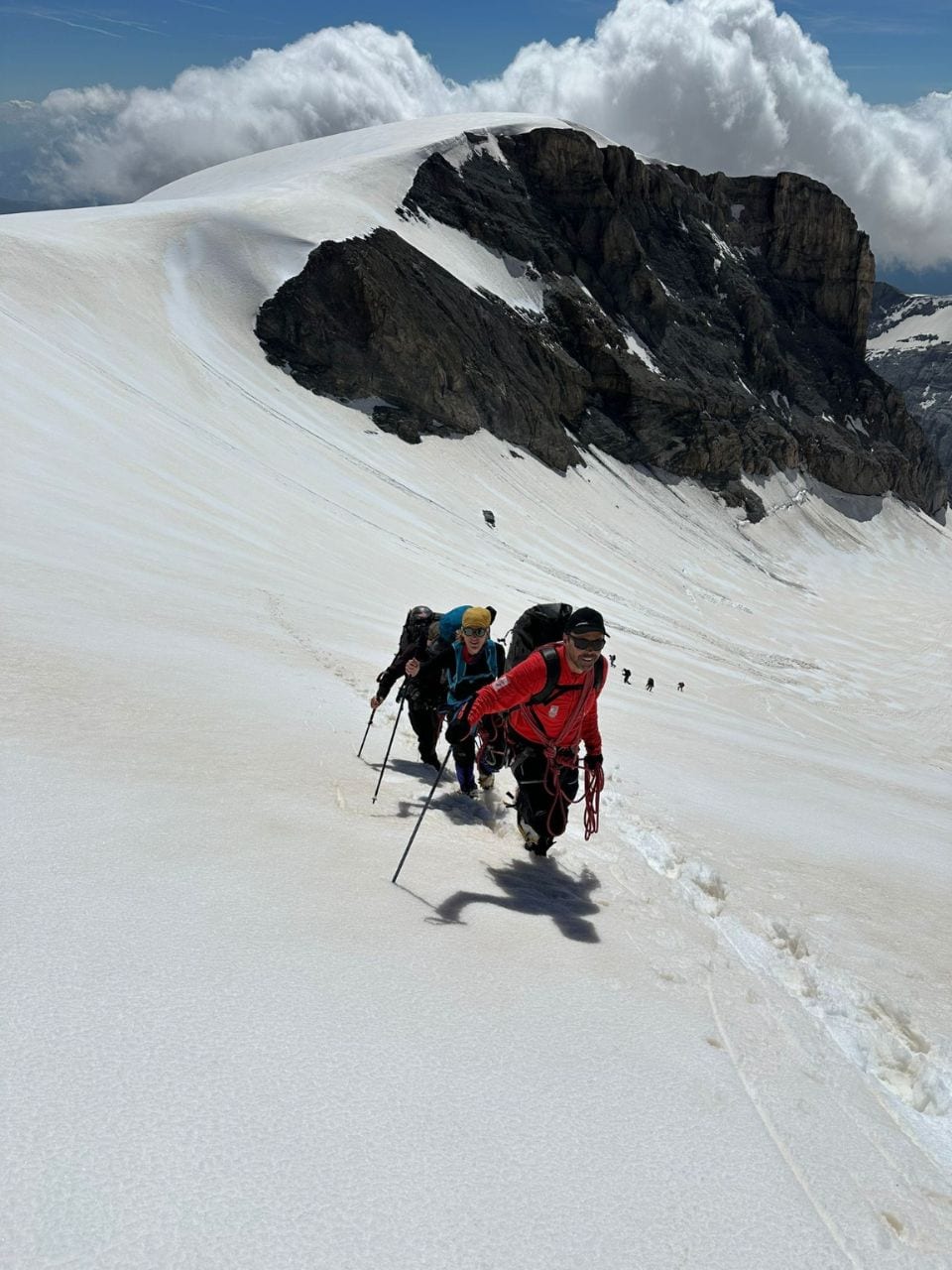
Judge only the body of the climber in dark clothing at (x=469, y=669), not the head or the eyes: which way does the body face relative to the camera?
toward the camera

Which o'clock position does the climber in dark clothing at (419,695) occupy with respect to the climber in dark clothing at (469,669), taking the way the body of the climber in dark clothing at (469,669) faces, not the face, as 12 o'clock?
the climber in dark clothing at (419,695) is roughly at 5 o'clock from the climber in dark clothing at (469,669).
